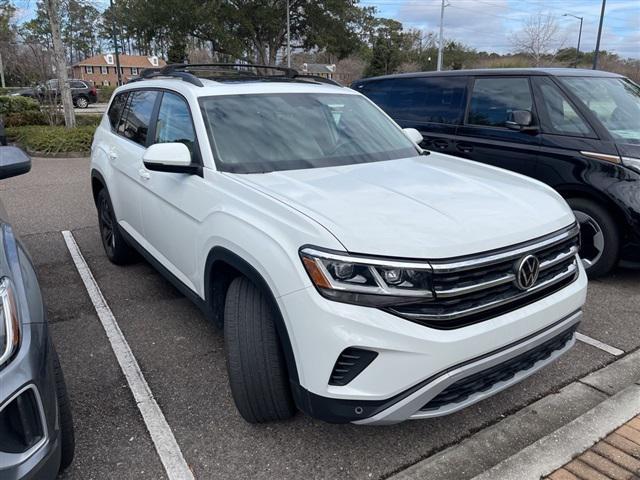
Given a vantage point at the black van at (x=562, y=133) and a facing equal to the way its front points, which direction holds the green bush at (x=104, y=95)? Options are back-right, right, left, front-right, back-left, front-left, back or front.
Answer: back

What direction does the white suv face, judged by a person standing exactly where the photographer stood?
facing the viewer and to the right of the viewer

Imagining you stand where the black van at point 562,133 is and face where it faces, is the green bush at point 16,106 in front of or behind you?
behind

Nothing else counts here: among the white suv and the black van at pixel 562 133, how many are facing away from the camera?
0

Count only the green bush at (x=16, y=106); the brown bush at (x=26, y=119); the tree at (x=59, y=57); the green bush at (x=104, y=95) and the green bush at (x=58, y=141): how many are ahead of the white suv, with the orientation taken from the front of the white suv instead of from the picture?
0

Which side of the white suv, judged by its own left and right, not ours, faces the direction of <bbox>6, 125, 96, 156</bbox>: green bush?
back

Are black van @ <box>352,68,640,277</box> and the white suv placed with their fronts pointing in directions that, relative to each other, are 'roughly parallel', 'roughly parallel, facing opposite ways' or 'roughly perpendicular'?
roughly parallel

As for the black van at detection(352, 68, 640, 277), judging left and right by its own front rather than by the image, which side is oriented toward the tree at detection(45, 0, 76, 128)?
back

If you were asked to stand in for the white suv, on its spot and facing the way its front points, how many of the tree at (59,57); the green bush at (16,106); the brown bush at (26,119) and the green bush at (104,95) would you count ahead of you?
0

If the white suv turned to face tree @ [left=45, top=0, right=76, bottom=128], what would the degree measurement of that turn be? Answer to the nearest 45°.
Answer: approximately 180°

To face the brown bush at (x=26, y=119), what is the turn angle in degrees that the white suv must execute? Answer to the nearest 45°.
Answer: approximately 180°

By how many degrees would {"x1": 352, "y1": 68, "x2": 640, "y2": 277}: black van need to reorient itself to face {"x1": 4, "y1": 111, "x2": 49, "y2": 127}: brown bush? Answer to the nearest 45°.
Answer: approximately 180°

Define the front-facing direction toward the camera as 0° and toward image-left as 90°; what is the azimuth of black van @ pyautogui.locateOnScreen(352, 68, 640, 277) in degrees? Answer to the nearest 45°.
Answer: approximately 315°

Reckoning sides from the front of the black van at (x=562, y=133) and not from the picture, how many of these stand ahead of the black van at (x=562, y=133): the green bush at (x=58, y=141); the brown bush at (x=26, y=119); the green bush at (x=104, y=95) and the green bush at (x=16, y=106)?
0
